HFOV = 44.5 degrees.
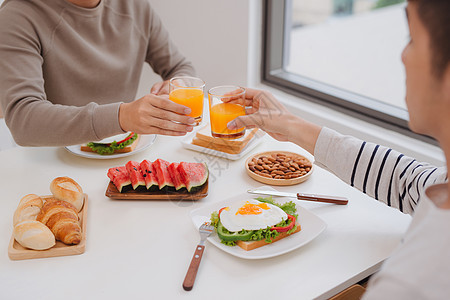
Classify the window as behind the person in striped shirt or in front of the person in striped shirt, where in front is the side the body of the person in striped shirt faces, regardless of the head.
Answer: in front

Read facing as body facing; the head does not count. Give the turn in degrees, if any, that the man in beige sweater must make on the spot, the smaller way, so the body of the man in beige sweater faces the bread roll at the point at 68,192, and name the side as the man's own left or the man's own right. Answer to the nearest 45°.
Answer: approximately 45° to the man's own right

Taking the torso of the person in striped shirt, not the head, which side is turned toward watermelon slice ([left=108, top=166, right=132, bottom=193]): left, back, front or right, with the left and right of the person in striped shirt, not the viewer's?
front

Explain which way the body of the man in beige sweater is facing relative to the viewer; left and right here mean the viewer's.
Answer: facing the viewer and to the right of the viewer

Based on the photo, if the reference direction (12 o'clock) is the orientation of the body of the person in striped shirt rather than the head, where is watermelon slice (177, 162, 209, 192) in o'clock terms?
The watermelon slice is roughly at 12 o'clock from the person in striped shirt.

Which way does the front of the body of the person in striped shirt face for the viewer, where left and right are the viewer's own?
facing away from the viewer and to the left of the viewer

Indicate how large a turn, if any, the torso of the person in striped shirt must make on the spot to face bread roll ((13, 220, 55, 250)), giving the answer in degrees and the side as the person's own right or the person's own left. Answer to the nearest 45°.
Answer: approximately 45° to the person's own left

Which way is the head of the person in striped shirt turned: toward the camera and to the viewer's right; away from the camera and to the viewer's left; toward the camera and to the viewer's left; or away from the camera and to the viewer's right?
away from the camera and to the viewer's left

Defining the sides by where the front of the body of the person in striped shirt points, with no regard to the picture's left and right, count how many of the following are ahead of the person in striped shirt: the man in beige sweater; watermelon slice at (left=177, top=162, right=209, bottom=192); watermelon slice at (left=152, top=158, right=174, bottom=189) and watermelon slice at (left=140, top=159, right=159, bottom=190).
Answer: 4

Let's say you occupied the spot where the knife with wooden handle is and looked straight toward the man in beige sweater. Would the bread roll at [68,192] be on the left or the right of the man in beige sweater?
left

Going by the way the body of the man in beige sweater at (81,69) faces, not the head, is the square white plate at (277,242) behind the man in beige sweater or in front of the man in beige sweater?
in front

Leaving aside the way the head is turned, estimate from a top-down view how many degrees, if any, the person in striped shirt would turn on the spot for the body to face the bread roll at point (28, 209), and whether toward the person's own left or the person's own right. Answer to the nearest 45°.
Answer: approximately 45° to the person's own left
